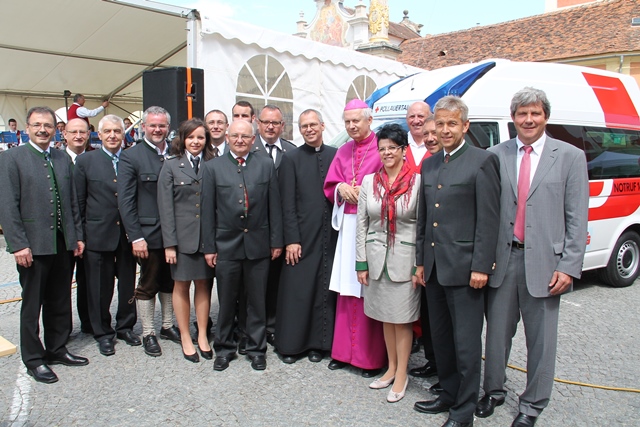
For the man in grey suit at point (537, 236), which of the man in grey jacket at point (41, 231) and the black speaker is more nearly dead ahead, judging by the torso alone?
the man in grey jacket

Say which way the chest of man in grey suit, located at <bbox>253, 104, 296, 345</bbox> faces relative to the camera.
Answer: toward the camera

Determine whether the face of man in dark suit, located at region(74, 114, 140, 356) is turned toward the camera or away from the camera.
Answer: toward the camera

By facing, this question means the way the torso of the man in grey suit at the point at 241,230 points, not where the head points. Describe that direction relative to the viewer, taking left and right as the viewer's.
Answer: facing the viewer

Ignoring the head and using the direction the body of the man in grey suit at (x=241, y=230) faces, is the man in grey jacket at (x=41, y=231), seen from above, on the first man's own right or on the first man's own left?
on the first man's own right

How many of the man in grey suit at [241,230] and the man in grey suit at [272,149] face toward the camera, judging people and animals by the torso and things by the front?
2

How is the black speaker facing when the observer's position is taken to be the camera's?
facing the viewer and to the left of the viewer

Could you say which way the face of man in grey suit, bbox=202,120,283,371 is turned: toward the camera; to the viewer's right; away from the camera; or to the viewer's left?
toward the camera

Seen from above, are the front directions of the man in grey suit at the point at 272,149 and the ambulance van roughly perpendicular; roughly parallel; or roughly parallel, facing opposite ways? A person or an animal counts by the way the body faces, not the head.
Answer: roughly perpendicular

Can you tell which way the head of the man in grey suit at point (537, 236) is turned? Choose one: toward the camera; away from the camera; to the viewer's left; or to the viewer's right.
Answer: toward the camera

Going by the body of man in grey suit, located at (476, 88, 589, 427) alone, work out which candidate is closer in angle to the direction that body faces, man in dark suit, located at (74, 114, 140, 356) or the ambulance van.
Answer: the man in dark suit

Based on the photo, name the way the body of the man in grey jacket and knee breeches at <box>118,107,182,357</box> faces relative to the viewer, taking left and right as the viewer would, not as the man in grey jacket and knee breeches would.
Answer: facing the viewer and to the right of the viewer

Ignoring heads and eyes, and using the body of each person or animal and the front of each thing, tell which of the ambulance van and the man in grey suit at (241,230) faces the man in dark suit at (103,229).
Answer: the ambulance van

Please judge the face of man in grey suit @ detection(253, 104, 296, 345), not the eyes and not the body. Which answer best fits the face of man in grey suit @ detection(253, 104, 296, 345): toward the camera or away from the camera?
toward the camera
